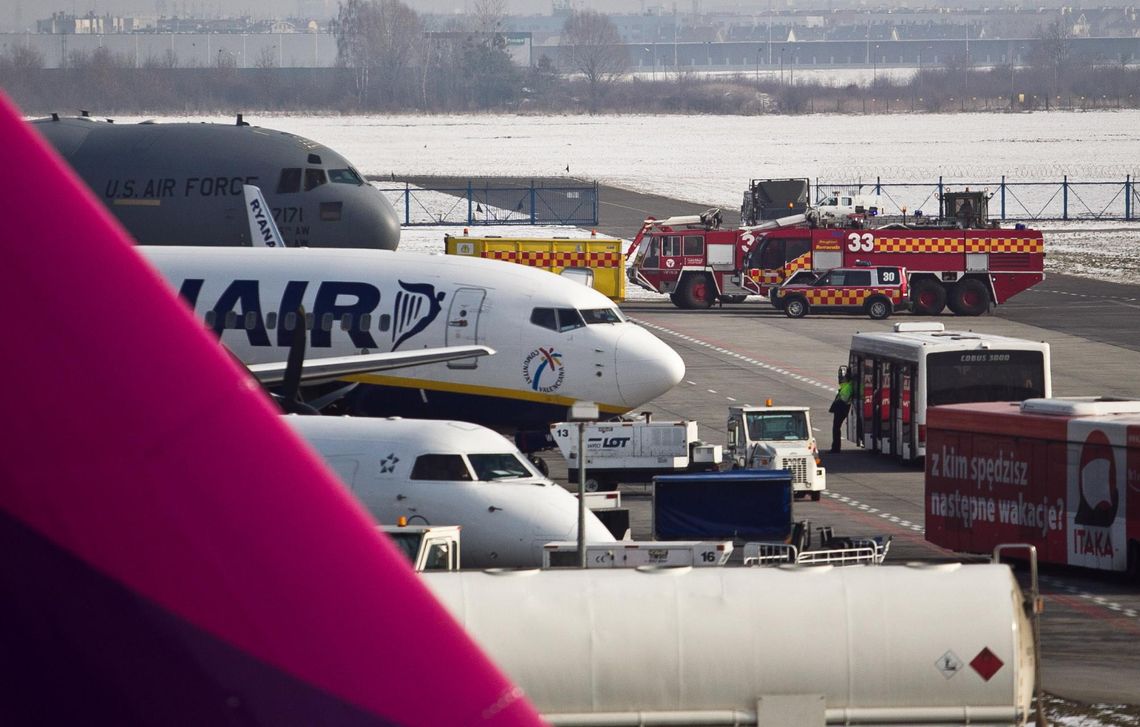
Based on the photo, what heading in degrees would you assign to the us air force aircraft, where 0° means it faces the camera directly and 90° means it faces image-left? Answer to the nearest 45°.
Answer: approximately 270°

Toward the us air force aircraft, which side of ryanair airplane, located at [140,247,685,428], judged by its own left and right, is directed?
left

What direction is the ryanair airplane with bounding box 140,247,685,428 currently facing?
to the viewer's right

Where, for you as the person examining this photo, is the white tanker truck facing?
facing to the left of the viewer

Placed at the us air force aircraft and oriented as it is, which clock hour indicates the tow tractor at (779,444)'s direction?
The tow tractor is roughly at 2 o'clock from the us air force aircraft.

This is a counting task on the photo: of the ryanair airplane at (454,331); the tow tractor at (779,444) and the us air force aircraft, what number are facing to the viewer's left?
0

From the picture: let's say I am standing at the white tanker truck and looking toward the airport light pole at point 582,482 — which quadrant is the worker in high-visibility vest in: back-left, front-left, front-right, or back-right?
front-right

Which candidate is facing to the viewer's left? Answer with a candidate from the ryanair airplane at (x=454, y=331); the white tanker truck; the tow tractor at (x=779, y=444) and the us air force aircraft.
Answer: the white tanker truck

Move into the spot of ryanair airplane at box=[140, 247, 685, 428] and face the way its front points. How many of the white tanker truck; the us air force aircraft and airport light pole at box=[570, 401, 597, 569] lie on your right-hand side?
2

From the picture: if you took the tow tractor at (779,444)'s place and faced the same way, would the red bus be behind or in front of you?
in front

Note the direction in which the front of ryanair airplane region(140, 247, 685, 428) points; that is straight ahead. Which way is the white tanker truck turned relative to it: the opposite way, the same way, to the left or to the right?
the opposite way

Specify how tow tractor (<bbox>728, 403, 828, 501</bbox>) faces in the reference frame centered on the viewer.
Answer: facing the viewer and to the right of the viewer

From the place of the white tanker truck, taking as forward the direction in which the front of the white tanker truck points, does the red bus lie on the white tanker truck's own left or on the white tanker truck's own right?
on the white tanker truck's own right

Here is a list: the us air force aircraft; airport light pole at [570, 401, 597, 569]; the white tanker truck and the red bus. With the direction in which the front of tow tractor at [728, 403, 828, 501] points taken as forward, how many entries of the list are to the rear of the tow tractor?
1
